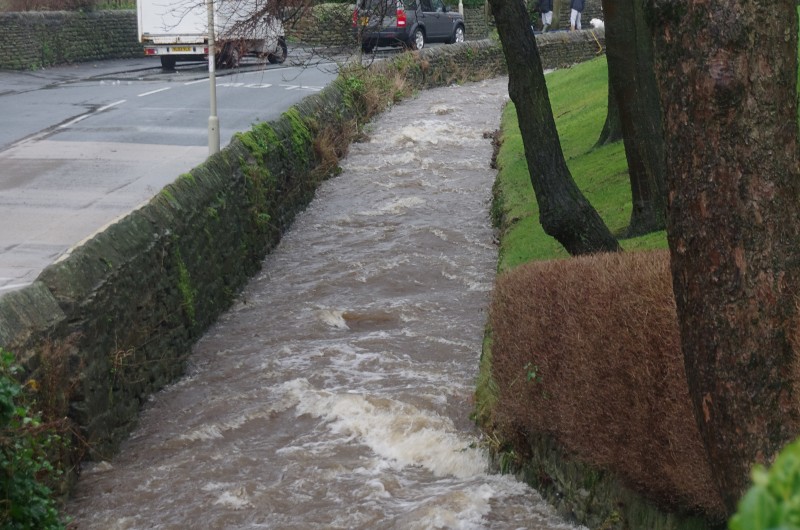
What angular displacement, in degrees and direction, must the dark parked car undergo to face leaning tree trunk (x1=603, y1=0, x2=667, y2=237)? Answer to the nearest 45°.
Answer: approximately 135° to its right

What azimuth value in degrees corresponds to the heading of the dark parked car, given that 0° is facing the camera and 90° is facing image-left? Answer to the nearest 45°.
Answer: approximately 225°

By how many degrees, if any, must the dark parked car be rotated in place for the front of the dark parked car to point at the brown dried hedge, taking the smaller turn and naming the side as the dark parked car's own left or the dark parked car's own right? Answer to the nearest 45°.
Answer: approximately 135° to the dark parked car's own right

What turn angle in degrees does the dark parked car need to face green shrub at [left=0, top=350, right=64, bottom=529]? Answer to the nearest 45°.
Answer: approximately 135° to its right

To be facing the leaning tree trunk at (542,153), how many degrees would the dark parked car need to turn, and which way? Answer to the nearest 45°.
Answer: approximately 135° to its right

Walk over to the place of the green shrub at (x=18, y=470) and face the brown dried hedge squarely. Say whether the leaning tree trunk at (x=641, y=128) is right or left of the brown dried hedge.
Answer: left

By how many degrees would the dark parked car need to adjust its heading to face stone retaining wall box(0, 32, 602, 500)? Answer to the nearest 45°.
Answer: approximately 135° to its right

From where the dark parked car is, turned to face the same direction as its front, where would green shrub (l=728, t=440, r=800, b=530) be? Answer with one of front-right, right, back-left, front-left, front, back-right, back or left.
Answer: back-right

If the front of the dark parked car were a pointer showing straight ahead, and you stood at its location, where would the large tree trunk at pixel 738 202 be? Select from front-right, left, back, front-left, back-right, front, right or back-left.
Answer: back-right

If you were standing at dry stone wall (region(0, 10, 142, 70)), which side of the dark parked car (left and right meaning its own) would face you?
back
